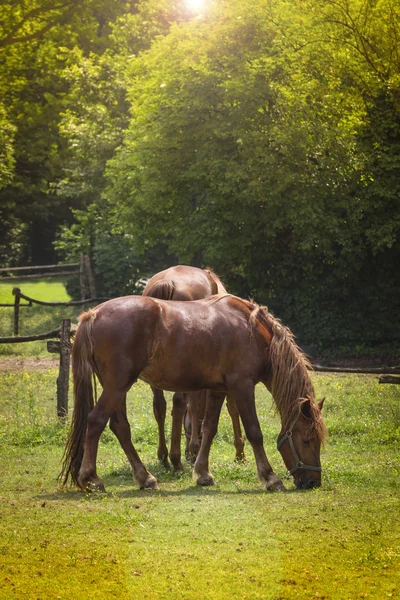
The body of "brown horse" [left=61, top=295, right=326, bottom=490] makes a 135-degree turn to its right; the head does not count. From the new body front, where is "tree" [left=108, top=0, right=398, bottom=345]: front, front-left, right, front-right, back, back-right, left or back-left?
back-right

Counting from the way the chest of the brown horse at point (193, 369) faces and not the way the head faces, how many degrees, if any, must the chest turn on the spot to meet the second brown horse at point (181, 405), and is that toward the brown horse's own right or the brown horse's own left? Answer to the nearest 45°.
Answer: approximately 90° to the brown horse's own left

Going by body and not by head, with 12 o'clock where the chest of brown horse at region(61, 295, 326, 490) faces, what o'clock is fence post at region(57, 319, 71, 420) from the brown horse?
The fence post is roughly at 8 o'clock from the brown horse.

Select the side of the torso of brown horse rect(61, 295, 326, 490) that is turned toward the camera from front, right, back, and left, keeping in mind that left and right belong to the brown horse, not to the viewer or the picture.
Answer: right

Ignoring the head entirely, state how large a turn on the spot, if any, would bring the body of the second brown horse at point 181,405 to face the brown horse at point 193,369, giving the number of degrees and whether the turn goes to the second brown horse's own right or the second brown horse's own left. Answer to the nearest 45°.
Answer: approximately 135° to the second brown horse's own right

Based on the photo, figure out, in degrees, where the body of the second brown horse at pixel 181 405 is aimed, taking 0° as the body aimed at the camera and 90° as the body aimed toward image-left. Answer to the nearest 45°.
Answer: approximately 225°

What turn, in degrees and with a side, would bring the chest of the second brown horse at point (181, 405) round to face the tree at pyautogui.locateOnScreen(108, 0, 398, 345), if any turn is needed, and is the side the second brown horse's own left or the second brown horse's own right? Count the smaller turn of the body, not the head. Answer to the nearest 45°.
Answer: approximately 45° to the second brown horse's own left
